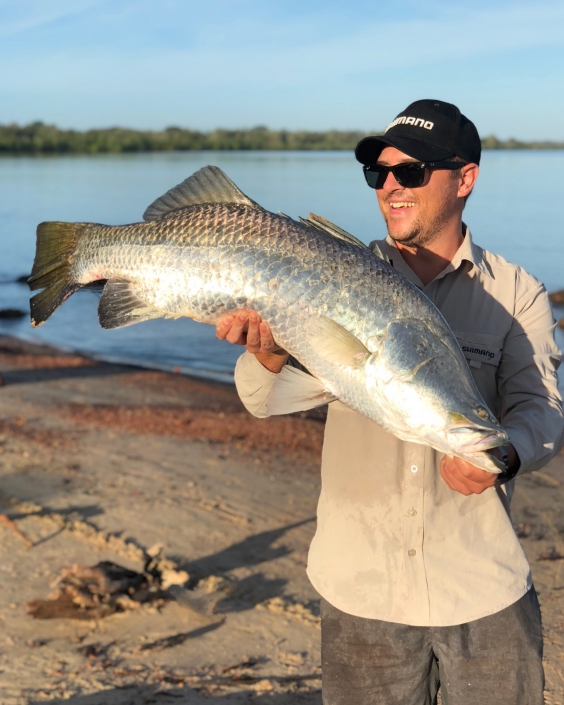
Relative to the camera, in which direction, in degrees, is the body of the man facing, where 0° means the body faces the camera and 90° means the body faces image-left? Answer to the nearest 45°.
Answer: approximately 0°

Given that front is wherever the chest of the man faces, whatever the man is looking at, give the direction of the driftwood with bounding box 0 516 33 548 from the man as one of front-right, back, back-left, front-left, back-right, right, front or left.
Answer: back-right

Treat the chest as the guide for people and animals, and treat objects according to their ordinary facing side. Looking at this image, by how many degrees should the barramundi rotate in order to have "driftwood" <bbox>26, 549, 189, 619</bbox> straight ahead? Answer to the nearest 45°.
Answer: approximately 135° to its left

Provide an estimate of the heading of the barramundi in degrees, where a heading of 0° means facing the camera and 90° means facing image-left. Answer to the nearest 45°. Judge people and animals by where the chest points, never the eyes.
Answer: approximately 270°

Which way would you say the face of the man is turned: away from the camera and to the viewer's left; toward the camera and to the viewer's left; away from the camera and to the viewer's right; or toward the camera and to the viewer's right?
toward the camera and to the viewer's left
